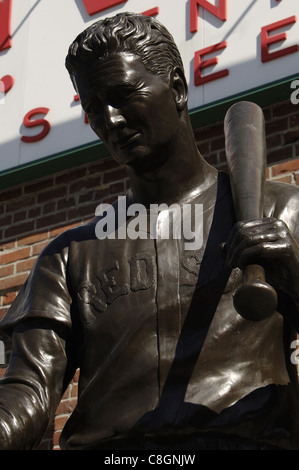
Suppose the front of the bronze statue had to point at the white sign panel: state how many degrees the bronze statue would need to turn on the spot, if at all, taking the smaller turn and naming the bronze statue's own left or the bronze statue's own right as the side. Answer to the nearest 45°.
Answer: approximately 180°

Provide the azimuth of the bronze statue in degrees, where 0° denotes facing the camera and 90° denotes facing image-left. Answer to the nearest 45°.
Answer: approximately 0°
